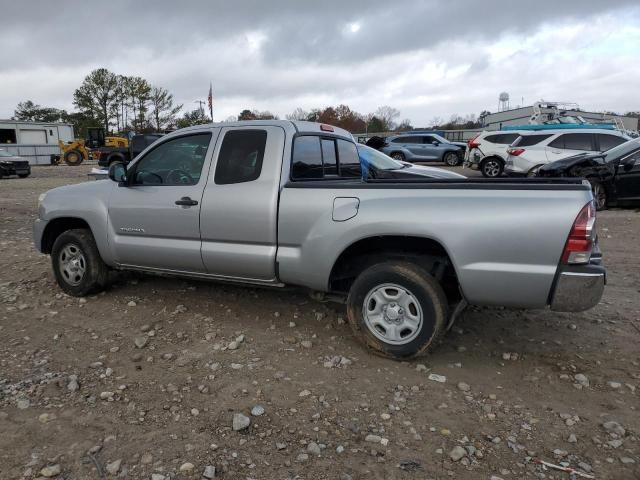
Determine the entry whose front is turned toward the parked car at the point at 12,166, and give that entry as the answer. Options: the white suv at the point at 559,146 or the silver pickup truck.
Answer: the silver pickup truck

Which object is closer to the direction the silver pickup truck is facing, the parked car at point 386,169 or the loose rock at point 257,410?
the parked car

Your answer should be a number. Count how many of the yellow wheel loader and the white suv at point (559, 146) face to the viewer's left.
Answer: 1

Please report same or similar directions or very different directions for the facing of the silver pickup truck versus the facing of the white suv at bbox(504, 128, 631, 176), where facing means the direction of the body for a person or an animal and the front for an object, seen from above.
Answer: very different directions

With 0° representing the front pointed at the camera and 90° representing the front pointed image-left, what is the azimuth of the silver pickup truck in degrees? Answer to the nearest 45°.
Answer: approximately 135°

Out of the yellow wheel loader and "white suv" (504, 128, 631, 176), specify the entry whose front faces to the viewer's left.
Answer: the yellow wheel loader

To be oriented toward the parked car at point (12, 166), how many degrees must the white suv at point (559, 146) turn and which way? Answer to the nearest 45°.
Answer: approximately 180°

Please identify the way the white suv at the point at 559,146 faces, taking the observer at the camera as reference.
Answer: facing to the right of the viewer

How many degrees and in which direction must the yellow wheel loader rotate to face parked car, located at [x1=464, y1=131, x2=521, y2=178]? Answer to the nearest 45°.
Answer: approximately 135° to its left

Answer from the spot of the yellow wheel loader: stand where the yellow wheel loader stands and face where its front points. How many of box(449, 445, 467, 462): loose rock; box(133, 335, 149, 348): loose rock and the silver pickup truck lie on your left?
3

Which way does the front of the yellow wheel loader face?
to the viewer's left

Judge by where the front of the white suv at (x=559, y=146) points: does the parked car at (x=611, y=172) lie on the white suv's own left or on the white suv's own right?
on the white suv's own right
